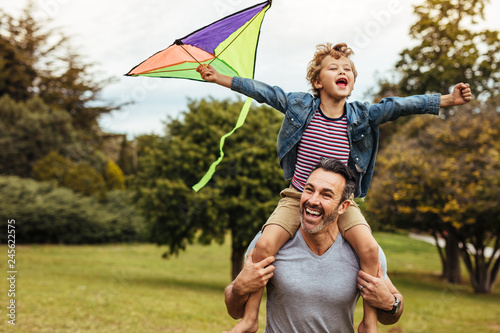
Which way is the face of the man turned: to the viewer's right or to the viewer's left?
to the viewer's left

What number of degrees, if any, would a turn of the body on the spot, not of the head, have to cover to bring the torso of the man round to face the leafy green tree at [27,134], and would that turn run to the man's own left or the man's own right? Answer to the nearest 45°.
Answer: approximately 135° to the man's own right

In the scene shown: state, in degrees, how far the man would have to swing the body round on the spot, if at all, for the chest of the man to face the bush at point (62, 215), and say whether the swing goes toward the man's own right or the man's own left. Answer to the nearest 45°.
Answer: approximately 135° to the man's own right

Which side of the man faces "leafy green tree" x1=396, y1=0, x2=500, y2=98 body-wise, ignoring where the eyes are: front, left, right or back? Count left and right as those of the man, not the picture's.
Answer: back

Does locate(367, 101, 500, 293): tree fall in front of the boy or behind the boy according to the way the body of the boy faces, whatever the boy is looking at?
behind

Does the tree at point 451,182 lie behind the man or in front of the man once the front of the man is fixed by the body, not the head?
behind

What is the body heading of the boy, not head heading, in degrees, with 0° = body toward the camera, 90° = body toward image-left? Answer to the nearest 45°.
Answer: approximately 0°

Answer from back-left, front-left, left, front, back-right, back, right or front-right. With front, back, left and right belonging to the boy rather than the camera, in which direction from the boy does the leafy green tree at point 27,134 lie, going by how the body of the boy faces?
back-right

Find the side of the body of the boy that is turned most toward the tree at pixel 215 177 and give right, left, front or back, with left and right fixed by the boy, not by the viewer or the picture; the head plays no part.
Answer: back

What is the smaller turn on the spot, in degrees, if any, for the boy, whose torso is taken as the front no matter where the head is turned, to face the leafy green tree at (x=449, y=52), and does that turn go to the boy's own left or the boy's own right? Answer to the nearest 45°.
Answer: approximately 180°

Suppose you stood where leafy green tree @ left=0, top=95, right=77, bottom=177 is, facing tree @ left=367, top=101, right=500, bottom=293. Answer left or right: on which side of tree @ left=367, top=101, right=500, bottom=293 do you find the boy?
right

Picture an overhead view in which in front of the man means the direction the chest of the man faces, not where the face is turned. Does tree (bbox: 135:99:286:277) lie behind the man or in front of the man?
behind
